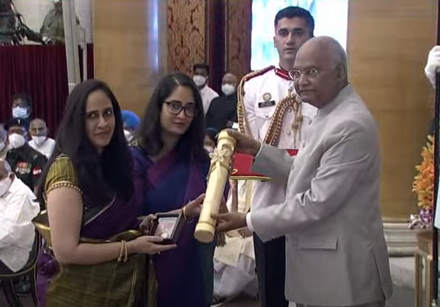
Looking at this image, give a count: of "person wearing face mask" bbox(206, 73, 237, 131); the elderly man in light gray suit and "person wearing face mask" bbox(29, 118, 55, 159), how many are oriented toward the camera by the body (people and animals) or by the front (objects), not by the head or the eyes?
2

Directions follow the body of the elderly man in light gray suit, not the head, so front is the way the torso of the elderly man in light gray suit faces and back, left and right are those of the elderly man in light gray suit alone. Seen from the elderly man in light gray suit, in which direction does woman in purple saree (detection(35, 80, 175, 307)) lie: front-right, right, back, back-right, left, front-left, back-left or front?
front

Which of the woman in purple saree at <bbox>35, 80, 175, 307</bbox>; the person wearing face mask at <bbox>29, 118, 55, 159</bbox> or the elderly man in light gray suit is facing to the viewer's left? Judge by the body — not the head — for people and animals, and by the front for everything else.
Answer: the elderly man in light gray suit

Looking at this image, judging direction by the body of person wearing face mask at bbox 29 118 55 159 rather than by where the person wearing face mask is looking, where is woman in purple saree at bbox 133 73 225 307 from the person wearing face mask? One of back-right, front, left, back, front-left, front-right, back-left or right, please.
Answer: front

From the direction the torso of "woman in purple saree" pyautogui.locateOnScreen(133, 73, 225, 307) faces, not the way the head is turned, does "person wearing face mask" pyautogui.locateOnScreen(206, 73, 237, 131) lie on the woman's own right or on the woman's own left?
on the woman's own left

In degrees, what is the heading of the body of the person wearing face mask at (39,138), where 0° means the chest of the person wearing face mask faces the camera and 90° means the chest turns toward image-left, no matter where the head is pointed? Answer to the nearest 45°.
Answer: approximately 0°

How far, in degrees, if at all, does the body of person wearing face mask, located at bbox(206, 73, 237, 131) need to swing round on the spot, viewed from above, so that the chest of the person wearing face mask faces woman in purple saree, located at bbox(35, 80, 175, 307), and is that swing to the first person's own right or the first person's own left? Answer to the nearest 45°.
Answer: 0° — they already face them

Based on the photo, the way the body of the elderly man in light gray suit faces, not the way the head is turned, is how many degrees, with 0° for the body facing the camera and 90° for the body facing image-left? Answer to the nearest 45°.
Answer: approximately 90°

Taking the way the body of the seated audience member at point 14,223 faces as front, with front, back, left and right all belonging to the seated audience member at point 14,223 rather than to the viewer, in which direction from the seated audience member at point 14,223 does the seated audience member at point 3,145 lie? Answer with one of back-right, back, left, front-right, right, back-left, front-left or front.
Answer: back-right

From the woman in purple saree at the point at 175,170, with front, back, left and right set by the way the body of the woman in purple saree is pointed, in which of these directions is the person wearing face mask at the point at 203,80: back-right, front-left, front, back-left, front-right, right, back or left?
back-left

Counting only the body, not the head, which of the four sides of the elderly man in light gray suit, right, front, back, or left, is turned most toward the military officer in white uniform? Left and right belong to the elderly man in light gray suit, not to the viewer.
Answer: right
